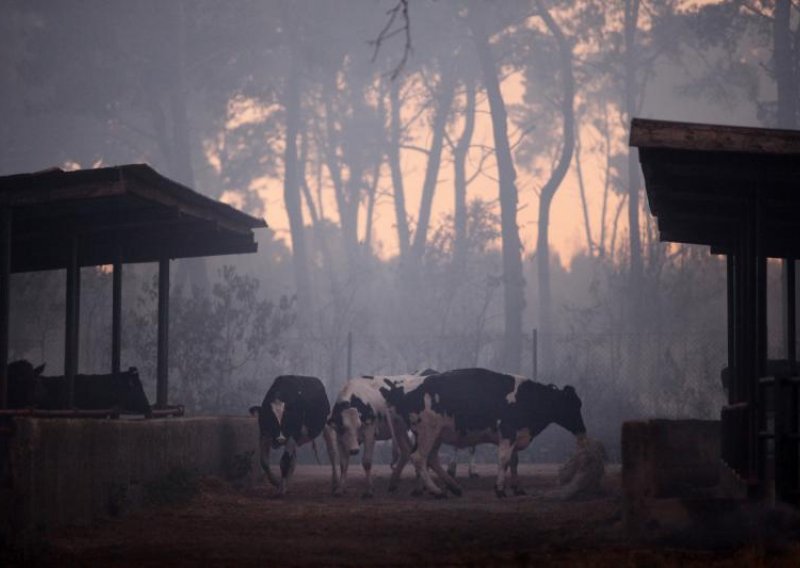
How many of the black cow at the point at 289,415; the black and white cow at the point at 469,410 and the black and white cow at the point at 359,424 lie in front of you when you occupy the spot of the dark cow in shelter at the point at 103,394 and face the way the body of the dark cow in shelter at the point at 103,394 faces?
3

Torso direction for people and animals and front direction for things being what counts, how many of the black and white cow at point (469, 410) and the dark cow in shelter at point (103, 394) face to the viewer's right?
2

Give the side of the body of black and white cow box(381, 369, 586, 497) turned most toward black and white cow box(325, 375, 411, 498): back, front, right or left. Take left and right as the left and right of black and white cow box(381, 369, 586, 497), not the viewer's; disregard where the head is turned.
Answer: back

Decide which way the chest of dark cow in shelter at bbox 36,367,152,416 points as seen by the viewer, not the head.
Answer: to the viewer's right

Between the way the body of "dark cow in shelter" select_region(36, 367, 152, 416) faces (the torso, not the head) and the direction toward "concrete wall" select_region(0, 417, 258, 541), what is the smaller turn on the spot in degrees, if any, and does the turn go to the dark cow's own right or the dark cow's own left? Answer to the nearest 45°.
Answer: approximately 90° to the dark cow's own left

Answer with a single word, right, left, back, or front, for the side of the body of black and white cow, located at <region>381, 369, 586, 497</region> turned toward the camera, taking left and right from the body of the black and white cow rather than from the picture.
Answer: right

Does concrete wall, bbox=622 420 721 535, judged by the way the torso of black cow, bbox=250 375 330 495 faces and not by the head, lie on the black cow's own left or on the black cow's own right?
on the black cow's own left

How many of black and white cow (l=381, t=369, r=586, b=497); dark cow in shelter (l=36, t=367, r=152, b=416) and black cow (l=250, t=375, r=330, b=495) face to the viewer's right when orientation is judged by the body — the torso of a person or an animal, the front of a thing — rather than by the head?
2

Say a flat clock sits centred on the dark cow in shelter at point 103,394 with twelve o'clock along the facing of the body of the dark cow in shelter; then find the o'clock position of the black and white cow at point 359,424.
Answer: The black and white cow is roughly at 12 o'clock from the dark cow in shelter.

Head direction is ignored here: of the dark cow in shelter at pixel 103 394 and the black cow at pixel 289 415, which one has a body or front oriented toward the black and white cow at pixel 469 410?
the dark cow in shelter

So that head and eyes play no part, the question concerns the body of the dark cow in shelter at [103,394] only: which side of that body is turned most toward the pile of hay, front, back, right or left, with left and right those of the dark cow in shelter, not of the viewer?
front

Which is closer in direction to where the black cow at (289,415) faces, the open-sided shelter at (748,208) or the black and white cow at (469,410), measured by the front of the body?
the open-sided shelter
